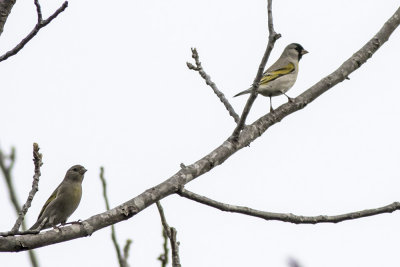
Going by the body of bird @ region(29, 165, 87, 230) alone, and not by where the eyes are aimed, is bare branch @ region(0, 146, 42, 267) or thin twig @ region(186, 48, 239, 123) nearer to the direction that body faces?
the thin twig

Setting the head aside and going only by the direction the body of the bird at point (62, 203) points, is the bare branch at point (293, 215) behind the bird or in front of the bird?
in front

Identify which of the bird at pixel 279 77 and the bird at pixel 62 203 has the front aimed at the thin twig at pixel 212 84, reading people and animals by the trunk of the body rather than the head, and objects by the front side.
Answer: the bird at pixel 62 203

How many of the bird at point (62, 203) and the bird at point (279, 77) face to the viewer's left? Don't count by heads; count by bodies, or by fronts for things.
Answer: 0

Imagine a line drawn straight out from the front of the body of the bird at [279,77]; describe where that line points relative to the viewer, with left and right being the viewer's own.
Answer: facing to the right of the viewer

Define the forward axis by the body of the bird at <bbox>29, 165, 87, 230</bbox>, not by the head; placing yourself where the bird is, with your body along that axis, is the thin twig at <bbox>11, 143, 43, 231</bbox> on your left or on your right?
on your right

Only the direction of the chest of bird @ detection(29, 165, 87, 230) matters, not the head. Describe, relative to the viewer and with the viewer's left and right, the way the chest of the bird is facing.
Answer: facing the viewer and to the right of the viewer

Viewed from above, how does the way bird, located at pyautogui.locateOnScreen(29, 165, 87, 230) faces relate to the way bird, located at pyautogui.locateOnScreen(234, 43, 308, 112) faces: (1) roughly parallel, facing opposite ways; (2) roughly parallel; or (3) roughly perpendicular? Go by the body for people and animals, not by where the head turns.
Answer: roughly parallel
